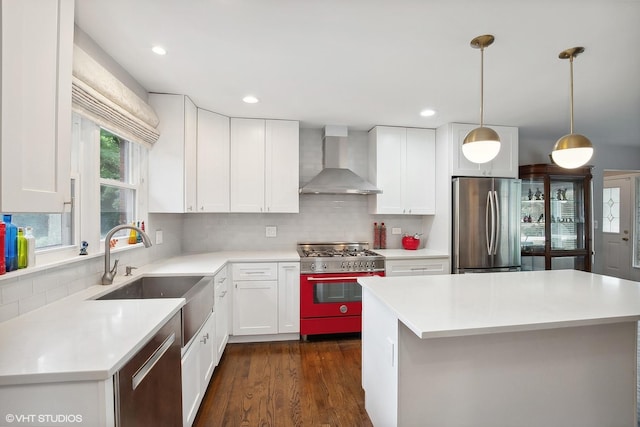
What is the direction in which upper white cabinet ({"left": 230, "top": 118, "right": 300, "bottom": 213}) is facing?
toward the camera

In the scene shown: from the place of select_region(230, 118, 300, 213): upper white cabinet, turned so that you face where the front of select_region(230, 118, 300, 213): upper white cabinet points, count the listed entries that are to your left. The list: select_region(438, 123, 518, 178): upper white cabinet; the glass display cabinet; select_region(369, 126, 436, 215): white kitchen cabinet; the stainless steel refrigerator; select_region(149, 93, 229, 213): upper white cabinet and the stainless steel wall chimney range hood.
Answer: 5

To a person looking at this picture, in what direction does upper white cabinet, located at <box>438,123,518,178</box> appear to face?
facing the viewer

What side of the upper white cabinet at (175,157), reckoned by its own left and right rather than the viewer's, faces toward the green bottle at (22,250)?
right

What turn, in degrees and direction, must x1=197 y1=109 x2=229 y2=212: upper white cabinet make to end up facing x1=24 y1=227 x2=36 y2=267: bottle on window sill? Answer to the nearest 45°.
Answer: approximately 90° to its right

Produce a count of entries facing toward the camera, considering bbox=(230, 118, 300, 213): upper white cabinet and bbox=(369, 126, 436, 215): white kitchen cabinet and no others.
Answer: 2

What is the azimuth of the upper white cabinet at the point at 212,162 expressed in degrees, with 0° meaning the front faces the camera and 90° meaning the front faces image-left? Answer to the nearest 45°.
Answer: approximately 315°

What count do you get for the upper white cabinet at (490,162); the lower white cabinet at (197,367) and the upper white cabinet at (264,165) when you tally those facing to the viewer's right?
1

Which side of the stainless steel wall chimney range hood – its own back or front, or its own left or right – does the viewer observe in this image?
front

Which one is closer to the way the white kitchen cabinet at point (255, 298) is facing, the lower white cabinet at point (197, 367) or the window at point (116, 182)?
the lower white cabinet

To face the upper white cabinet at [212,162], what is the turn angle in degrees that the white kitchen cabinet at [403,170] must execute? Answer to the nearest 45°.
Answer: approximately 45° to its right
